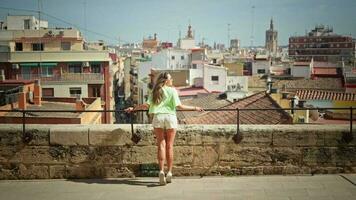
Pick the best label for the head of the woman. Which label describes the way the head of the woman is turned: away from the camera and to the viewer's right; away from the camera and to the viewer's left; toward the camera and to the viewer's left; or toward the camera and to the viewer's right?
away from the camera and to the viewer's right

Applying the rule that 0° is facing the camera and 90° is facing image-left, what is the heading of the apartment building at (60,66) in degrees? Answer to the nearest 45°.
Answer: approximately 0°

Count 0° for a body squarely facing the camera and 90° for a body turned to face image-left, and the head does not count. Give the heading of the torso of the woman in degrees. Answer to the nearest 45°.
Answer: approximately 180°

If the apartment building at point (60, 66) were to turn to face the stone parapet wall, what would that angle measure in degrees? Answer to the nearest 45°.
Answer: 0° — it already faces it

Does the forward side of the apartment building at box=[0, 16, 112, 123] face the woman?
yes

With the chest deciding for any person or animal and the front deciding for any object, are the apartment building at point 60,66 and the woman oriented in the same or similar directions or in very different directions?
very different directions

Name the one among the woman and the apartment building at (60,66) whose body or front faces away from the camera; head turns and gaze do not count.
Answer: the woman

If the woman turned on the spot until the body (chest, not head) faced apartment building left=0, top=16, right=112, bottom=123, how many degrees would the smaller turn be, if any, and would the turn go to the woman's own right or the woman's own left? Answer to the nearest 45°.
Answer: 0° — they already face it
